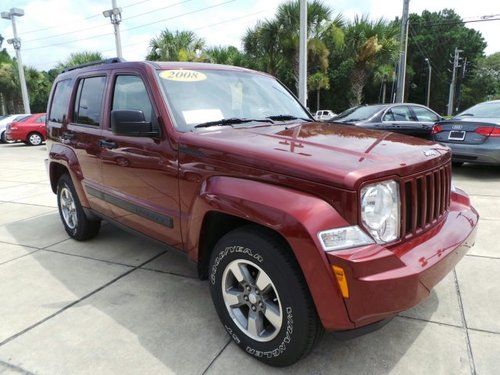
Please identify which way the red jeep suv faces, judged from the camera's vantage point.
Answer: facing the viewer and to the right of the viewer

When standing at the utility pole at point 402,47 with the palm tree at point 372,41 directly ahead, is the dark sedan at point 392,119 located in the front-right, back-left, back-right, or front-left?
back-left

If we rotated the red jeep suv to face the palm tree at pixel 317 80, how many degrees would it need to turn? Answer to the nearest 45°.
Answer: approximately 135° to its left

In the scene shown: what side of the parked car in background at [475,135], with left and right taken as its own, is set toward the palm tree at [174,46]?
left

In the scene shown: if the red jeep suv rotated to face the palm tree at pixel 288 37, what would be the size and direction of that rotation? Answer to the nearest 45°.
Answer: approximately 135° to its left

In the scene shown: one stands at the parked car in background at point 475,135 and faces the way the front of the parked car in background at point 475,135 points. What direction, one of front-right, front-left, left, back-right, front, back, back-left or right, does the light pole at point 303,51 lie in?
left

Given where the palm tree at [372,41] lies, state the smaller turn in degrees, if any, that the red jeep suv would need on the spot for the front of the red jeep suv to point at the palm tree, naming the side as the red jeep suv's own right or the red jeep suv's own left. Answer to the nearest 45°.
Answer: approximately 135° to the red jeep suv's own left

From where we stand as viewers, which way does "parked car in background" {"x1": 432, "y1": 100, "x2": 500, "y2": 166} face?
facing away from the viewer and to the right of the viewer

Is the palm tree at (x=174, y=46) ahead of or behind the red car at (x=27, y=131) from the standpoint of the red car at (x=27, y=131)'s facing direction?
ahead

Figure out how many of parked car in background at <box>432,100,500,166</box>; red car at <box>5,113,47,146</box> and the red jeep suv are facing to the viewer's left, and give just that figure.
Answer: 0

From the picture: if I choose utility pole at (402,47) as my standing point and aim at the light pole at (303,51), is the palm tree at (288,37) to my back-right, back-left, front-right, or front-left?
front-right

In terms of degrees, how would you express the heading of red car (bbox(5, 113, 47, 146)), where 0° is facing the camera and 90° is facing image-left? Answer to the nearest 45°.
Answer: approximately 225°
